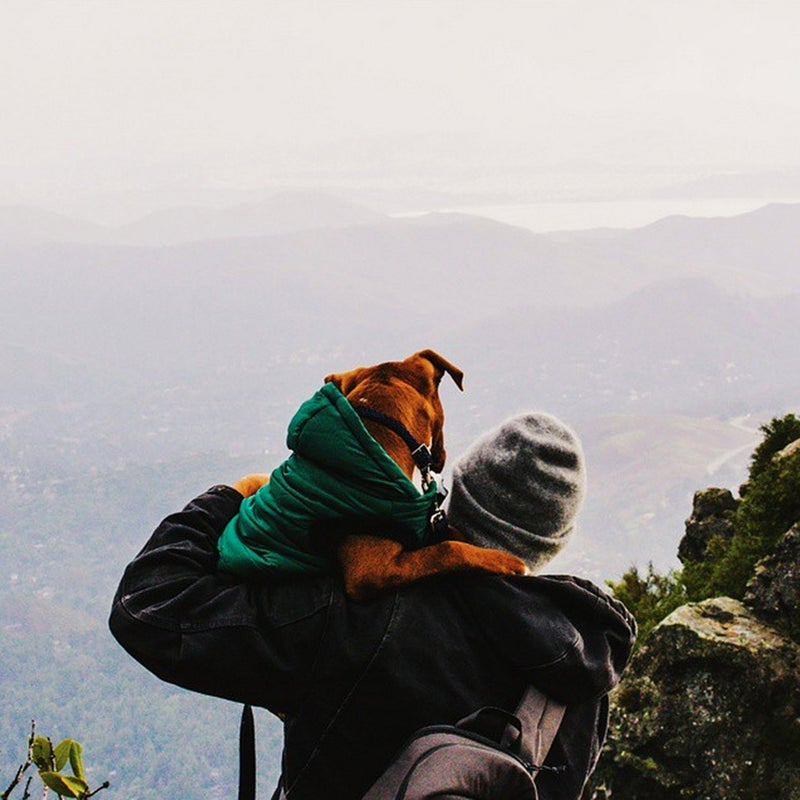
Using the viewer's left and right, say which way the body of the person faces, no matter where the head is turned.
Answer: facing away from the viewer

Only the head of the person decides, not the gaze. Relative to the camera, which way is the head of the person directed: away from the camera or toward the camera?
away from the camera

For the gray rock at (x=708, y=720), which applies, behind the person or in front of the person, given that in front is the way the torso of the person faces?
in front

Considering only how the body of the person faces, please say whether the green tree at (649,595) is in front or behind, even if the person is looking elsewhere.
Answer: in front
